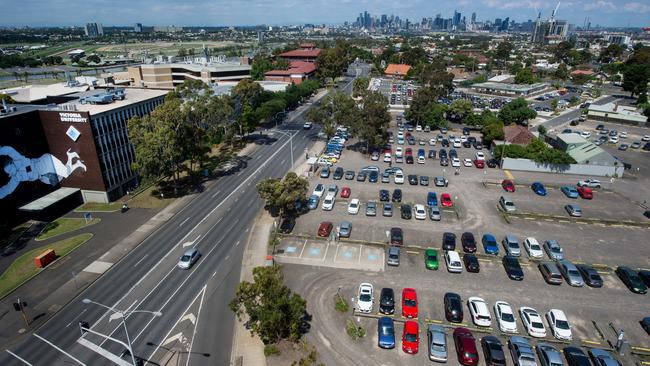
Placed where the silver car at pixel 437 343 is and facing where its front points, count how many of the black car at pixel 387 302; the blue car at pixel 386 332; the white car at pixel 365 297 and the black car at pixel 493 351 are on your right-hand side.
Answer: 1

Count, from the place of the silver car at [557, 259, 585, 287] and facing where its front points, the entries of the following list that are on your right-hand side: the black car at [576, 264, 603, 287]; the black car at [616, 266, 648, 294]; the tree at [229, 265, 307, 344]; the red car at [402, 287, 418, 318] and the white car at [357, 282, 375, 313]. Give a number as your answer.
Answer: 3

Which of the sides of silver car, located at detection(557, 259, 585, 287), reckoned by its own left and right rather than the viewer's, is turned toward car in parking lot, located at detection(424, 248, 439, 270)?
right

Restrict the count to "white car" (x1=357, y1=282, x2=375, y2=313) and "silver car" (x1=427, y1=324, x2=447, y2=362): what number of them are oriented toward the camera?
1

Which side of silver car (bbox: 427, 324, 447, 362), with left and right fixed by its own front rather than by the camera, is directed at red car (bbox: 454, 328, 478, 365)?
right

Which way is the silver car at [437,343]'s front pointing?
away from the camera

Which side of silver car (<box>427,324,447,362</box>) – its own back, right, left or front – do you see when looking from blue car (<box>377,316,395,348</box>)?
left

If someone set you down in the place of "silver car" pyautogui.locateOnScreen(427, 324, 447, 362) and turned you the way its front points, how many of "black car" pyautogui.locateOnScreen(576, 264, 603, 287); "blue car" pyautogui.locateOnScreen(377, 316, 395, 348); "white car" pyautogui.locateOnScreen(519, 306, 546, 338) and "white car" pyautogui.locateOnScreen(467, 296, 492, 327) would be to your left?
1

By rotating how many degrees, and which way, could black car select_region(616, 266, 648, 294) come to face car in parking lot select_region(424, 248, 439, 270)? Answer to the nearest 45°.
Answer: approximately 90° to its right
